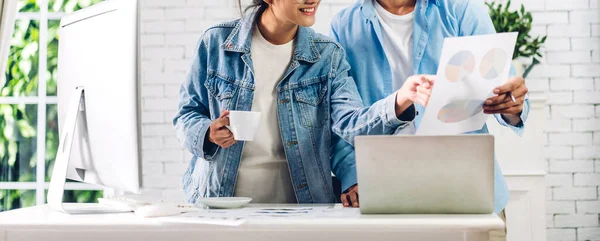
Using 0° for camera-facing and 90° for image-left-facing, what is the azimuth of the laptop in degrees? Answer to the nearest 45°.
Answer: approximately 180°

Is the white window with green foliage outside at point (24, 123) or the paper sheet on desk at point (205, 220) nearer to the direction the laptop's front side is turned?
the white window with green foliage outside

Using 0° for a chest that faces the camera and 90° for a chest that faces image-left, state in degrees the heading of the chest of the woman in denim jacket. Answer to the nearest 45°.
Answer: approximately 0°

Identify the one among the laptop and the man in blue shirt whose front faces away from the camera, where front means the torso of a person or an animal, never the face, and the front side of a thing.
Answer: the laptop

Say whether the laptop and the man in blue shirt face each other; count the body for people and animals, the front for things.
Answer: yes

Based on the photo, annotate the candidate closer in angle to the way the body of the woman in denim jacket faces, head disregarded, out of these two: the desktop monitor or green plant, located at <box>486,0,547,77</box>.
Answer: the desktop monitor

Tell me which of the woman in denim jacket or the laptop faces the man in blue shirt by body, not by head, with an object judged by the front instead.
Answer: the laptop

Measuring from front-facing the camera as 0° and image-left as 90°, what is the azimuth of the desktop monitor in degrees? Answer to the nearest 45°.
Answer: approximately 225°

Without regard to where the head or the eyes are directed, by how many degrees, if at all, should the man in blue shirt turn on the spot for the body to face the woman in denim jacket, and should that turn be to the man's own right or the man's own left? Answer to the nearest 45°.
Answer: approximately 45° to the man's own right
